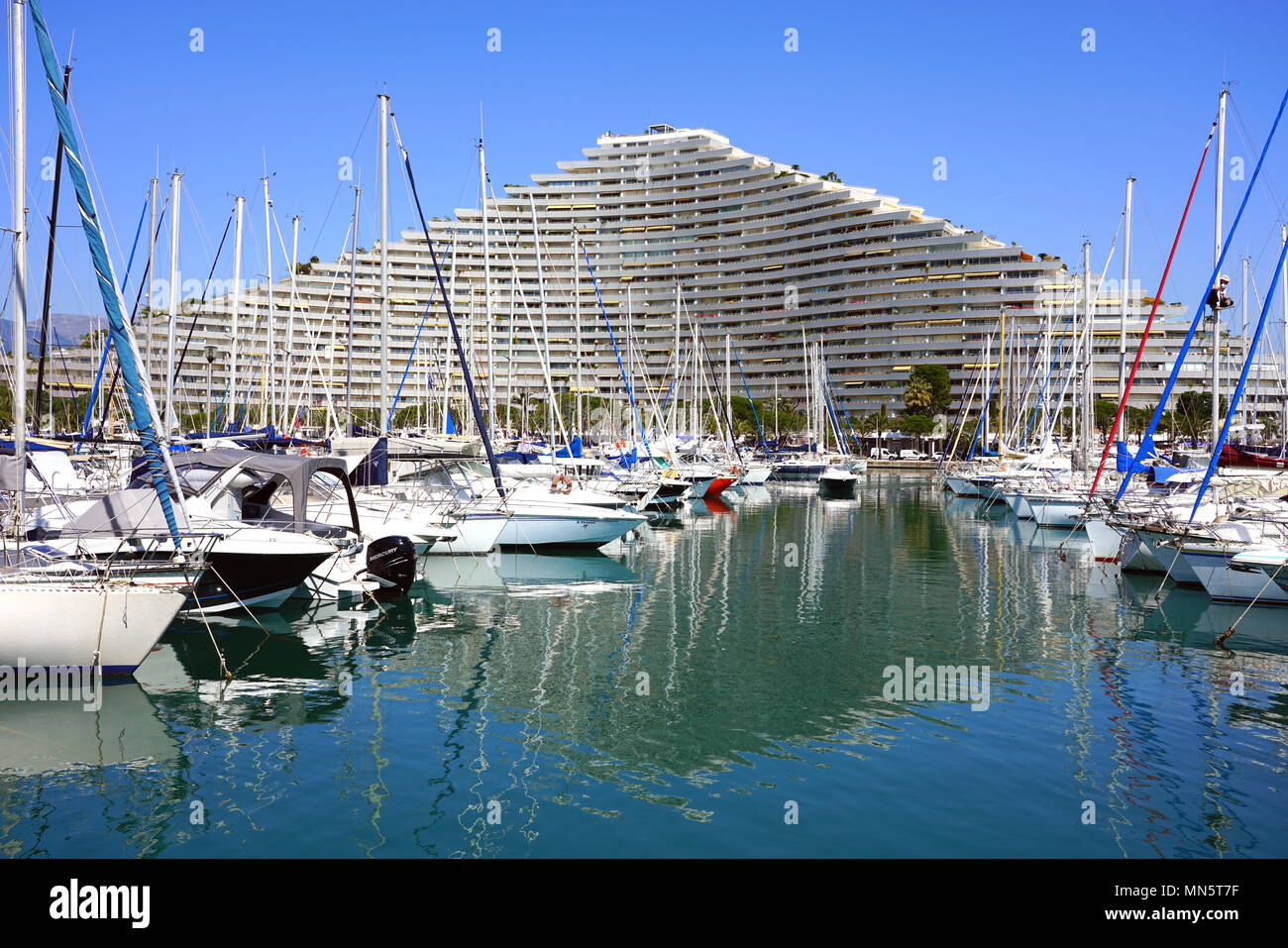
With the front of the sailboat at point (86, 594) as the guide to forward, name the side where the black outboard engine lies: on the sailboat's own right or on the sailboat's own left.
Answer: on the sailboat's own left
